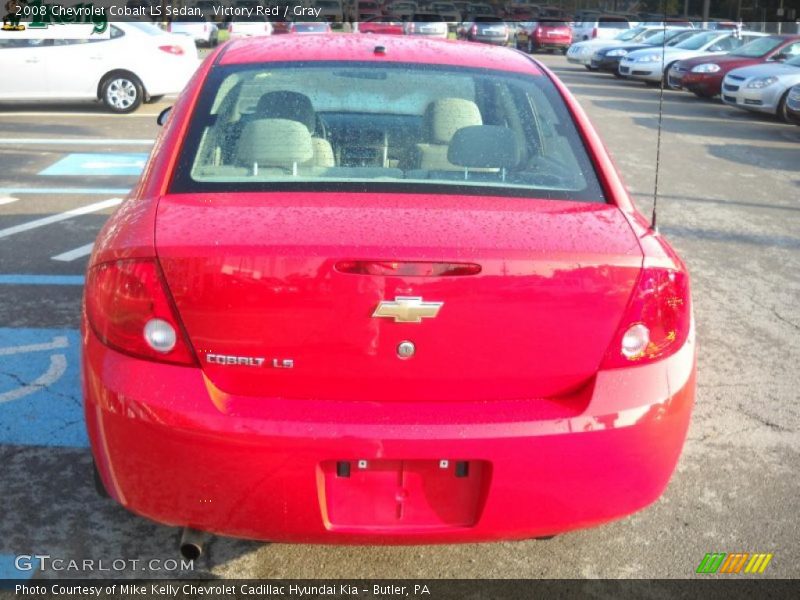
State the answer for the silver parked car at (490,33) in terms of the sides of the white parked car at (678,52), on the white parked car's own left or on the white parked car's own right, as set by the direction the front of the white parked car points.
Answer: on the white parked car's own right

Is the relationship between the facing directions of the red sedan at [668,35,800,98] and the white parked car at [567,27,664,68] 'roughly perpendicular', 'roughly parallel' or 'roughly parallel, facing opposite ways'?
roughly parallel

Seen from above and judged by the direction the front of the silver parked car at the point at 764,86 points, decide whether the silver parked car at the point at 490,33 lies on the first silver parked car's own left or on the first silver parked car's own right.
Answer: on the first silver parked car's own right

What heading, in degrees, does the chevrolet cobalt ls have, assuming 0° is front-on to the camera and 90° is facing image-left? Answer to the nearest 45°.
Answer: approximately 180°

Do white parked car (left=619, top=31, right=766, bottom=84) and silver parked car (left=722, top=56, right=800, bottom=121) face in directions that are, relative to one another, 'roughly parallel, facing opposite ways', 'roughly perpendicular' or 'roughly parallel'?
roughly parallel

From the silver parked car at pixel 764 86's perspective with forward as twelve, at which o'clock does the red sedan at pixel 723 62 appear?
The red sedan is roughly at 4 o'clock from the silver parked car.

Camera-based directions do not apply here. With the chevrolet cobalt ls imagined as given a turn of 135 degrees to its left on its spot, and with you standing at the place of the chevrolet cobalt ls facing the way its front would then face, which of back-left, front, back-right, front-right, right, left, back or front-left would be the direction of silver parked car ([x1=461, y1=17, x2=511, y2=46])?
back-right

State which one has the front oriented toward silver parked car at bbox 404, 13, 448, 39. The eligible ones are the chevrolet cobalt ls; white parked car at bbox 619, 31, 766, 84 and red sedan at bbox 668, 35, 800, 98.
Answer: the chevrolet cobalt ls

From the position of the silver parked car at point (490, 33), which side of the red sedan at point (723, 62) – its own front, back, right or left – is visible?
right

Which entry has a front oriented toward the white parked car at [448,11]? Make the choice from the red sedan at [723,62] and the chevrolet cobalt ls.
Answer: the chevrolet cobalt ls

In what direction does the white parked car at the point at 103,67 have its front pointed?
to the viewer's left

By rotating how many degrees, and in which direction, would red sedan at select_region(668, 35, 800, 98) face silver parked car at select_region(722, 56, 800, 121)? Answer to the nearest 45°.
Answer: approximately 45° to its left

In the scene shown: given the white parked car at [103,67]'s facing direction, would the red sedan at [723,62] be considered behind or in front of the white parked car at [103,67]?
behind

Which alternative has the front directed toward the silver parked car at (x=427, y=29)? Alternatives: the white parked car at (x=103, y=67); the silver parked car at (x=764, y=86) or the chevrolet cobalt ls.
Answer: the chevrolet cobalt ls

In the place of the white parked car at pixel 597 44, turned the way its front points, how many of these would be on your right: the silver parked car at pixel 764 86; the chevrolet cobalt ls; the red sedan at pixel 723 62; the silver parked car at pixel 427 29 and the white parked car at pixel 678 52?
1

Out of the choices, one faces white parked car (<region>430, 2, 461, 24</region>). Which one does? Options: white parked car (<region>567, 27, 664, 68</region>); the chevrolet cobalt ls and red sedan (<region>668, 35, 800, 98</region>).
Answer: the chevrolet cobalt ls

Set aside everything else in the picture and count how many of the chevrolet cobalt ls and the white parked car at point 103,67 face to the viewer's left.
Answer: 1

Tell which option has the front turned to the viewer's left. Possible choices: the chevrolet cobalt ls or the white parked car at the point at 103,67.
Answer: the white parked car

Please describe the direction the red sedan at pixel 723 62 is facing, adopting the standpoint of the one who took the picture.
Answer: facing the viewer and to the left of the viewer
